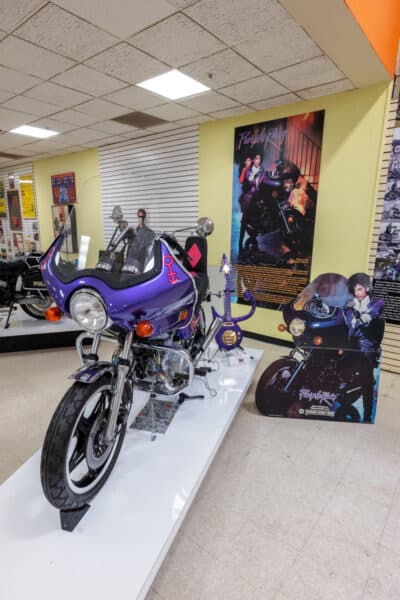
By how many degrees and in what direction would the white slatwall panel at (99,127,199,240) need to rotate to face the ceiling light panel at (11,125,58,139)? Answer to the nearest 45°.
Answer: approximately 45° to its right

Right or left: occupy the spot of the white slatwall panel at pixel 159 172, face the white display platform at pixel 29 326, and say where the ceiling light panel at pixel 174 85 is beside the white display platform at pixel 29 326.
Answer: left

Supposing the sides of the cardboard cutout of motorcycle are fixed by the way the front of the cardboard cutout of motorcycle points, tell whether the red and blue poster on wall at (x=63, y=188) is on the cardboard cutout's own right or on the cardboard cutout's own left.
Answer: on the cardboard cutout's own right

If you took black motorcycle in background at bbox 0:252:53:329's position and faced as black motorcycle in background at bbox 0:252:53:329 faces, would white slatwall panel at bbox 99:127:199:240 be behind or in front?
behind

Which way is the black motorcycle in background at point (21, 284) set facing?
to the viewer's left

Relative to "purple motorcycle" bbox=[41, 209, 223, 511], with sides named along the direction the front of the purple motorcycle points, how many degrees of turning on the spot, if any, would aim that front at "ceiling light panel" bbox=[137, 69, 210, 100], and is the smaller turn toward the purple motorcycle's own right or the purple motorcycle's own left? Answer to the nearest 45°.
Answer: approximately 135° to the purple motorcycle's own right

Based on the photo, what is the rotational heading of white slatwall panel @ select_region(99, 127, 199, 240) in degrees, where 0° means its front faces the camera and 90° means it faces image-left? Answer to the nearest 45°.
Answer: approximately 45°

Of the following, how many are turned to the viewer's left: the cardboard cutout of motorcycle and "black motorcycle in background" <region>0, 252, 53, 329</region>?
1

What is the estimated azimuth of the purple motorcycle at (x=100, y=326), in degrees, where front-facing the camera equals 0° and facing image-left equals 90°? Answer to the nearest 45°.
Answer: approximately 45°

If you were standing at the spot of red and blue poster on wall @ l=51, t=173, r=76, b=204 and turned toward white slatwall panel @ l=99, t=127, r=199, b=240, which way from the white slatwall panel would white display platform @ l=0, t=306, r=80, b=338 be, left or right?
right
